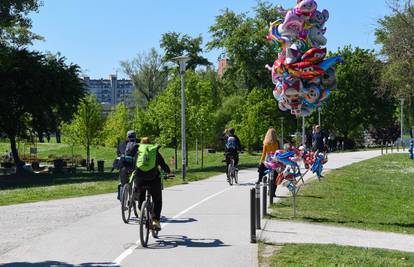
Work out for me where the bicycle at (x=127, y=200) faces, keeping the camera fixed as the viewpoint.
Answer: facing away from the viewer and to the right of the viewer

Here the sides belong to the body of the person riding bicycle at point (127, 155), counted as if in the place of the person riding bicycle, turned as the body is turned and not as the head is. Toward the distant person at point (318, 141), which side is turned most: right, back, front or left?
front

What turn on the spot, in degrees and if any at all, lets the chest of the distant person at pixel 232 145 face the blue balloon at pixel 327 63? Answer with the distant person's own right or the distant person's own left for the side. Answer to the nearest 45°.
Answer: approximately 180°

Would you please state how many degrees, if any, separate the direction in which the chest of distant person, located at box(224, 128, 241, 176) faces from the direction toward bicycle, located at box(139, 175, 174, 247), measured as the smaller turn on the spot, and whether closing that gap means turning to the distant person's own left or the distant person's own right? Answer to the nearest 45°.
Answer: approximately 180°

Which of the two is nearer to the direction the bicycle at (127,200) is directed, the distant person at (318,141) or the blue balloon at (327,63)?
the distant person

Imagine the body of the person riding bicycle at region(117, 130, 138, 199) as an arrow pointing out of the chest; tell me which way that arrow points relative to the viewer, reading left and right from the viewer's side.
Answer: facing away from the viewer and to the right of the viewer

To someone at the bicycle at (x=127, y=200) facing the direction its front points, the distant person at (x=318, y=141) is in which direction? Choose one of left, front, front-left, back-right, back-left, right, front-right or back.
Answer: front

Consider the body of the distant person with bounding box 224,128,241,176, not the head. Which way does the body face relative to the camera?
away from the camera

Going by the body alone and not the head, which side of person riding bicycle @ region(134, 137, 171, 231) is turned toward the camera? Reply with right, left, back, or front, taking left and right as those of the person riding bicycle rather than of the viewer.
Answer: back

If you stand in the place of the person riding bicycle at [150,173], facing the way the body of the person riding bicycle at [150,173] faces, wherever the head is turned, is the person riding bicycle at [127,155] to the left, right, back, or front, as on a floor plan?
front

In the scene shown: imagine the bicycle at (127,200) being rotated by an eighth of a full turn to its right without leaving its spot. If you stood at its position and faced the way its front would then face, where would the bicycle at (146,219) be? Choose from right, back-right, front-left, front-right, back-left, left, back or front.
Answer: right

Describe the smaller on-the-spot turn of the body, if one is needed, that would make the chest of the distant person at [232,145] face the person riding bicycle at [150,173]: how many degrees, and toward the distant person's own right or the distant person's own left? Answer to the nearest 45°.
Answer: approximately 180°

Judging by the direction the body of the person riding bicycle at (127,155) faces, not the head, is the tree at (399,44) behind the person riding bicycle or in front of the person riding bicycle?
in front

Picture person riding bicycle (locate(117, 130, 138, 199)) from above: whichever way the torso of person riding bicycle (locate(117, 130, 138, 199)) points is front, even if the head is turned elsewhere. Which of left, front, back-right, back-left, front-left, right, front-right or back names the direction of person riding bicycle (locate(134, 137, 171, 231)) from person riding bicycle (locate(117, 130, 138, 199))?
back-right

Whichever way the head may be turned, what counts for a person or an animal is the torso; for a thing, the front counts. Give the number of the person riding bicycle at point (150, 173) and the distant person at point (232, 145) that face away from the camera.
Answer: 2
